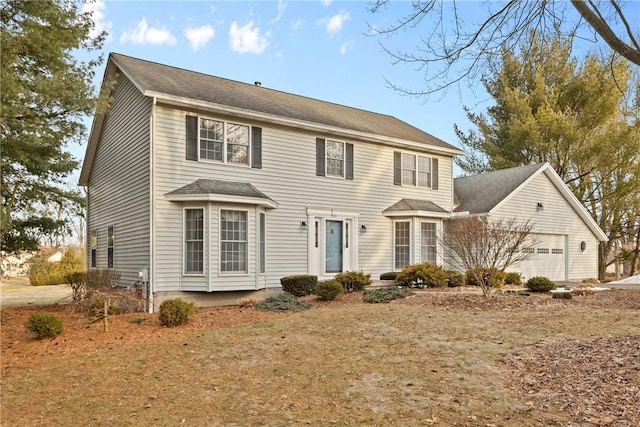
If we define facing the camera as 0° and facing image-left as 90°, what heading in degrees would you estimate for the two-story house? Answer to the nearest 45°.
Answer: approximately 315°

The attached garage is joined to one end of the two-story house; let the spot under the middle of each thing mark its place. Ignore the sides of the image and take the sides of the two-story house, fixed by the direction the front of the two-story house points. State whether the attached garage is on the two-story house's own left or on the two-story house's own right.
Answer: on the two-story house's own left

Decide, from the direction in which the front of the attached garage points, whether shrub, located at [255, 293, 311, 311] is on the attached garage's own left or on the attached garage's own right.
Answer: on the attached garage's own right

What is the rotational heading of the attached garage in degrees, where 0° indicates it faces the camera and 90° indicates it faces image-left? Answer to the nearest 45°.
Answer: approximately 315°

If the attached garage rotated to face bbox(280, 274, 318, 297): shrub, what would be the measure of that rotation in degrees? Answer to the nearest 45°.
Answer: approximately 90° to its right

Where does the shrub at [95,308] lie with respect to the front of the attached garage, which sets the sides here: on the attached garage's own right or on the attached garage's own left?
on the attached garage's own right

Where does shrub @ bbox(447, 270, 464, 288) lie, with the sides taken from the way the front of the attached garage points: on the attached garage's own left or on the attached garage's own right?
on the attached garage's own right

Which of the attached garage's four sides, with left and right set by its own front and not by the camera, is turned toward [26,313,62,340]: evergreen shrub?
right

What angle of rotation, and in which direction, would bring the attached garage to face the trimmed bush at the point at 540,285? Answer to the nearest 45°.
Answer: approximately 45° to its right
